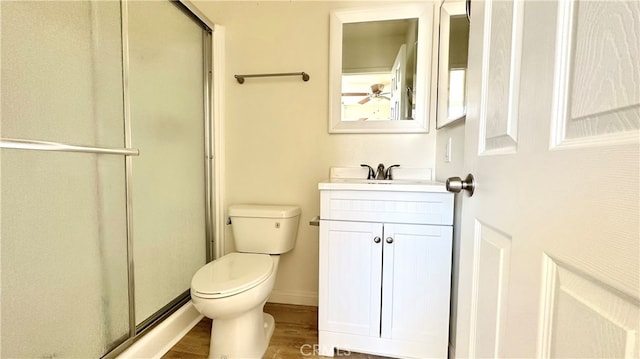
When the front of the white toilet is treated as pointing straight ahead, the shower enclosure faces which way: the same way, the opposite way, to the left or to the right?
to the left

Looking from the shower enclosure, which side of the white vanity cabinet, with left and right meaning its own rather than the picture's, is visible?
right

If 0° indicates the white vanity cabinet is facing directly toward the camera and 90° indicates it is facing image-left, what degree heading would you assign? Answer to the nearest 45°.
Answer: approximately 0°

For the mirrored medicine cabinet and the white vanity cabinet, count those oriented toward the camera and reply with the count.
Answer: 2

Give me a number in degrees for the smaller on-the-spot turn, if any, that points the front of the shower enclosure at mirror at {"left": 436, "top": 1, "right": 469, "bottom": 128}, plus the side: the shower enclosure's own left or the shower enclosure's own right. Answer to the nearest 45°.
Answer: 0° — it already faces it

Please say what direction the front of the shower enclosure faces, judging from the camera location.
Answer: facing the viewer and to the right of the viewer

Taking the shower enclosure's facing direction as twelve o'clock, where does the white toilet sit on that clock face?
The white toilet is roughly at 11 o'clock from the shower enclosure.

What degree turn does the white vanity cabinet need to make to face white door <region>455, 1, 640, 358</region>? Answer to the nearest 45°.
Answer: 0° — it already faces it

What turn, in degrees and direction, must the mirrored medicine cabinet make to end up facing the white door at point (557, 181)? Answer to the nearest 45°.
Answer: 0° — it already faces it
